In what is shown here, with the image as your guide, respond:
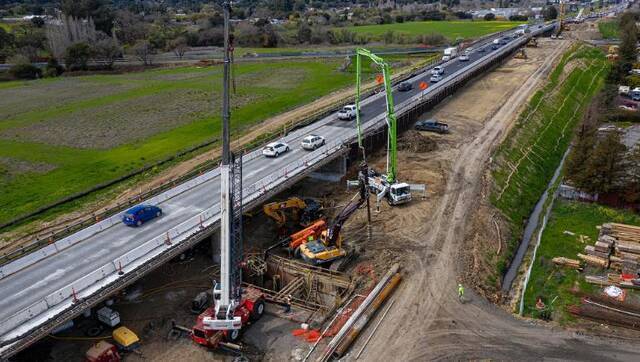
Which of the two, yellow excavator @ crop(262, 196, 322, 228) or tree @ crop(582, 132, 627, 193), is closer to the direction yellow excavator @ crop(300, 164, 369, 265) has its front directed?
the tree

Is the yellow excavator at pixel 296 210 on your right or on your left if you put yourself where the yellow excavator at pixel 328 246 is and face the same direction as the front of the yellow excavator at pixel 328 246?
on your left

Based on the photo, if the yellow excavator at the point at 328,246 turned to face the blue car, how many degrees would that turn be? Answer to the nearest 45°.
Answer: approximately 135° to its left

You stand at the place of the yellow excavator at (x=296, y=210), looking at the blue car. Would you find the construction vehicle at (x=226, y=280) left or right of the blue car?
left

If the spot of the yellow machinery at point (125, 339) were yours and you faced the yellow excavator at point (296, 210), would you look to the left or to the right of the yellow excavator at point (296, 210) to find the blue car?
left

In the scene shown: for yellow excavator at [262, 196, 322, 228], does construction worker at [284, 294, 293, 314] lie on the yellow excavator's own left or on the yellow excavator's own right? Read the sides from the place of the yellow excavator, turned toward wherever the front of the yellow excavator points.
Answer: on the yellow excavator's own left

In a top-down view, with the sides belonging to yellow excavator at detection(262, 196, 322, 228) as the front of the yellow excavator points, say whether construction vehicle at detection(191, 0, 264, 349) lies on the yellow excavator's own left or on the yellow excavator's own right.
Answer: on the yellow excavator's own left

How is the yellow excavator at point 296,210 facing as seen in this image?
to the viewer's left

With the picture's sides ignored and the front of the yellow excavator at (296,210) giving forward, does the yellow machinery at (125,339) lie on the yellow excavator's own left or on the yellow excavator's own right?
on the yellow excavator's own left

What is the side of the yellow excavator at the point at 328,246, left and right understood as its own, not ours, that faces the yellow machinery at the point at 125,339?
back

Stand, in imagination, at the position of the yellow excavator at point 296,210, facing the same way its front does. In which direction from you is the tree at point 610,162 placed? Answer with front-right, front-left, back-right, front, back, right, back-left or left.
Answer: back

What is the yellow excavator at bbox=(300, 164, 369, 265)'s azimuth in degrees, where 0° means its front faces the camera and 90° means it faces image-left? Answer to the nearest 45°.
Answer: approximately 225°

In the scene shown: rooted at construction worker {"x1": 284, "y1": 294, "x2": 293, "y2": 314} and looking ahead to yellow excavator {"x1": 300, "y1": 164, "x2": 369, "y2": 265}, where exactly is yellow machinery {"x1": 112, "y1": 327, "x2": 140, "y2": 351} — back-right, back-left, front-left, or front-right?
back-left

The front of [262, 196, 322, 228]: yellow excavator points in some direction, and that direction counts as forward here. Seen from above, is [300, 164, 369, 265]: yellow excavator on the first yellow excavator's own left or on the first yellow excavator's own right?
on the first yellow excavator's own left

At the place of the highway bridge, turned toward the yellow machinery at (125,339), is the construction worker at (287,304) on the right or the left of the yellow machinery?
left

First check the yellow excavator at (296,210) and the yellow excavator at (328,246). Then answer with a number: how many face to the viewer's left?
1

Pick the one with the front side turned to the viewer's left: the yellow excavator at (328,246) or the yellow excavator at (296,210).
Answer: the yellow excavator at (296,210)
